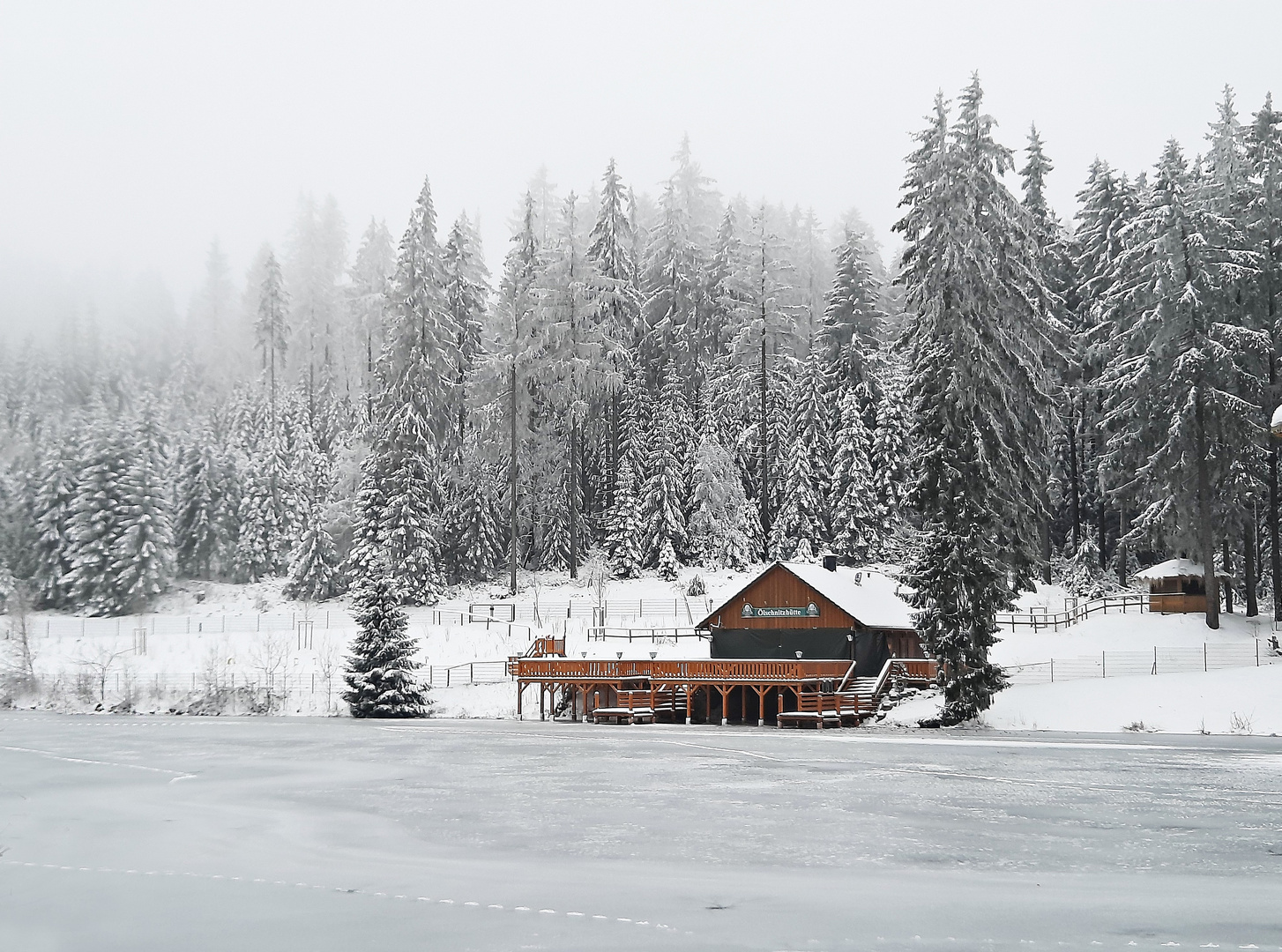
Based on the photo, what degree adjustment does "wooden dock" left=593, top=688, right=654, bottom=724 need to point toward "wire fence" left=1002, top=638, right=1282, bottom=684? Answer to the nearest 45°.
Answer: approximately 90° to its left

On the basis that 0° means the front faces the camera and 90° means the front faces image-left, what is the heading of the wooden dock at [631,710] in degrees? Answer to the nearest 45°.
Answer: approximately 0°

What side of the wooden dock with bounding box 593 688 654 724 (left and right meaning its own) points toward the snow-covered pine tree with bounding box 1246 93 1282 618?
left

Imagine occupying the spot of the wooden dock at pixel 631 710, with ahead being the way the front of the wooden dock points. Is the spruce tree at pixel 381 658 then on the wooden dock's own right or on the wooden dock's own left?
on the wooden dock's own right
